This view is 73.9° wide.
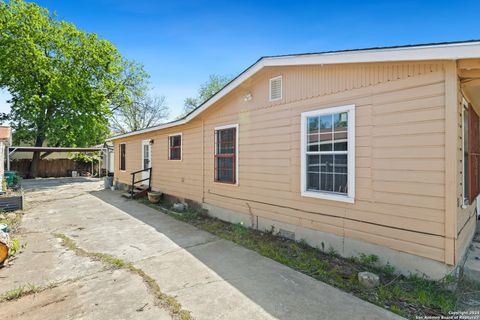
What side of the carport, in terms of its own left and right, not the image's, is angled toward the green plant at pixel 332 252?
front

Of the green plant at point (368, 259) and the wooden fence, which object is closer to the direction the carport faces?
the green plant

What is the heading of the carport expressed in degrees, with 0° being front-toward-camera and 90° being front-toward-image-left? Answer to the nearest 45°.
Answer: approximately 0°

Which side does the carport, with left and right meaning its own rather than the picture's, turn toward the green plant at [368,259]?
front
